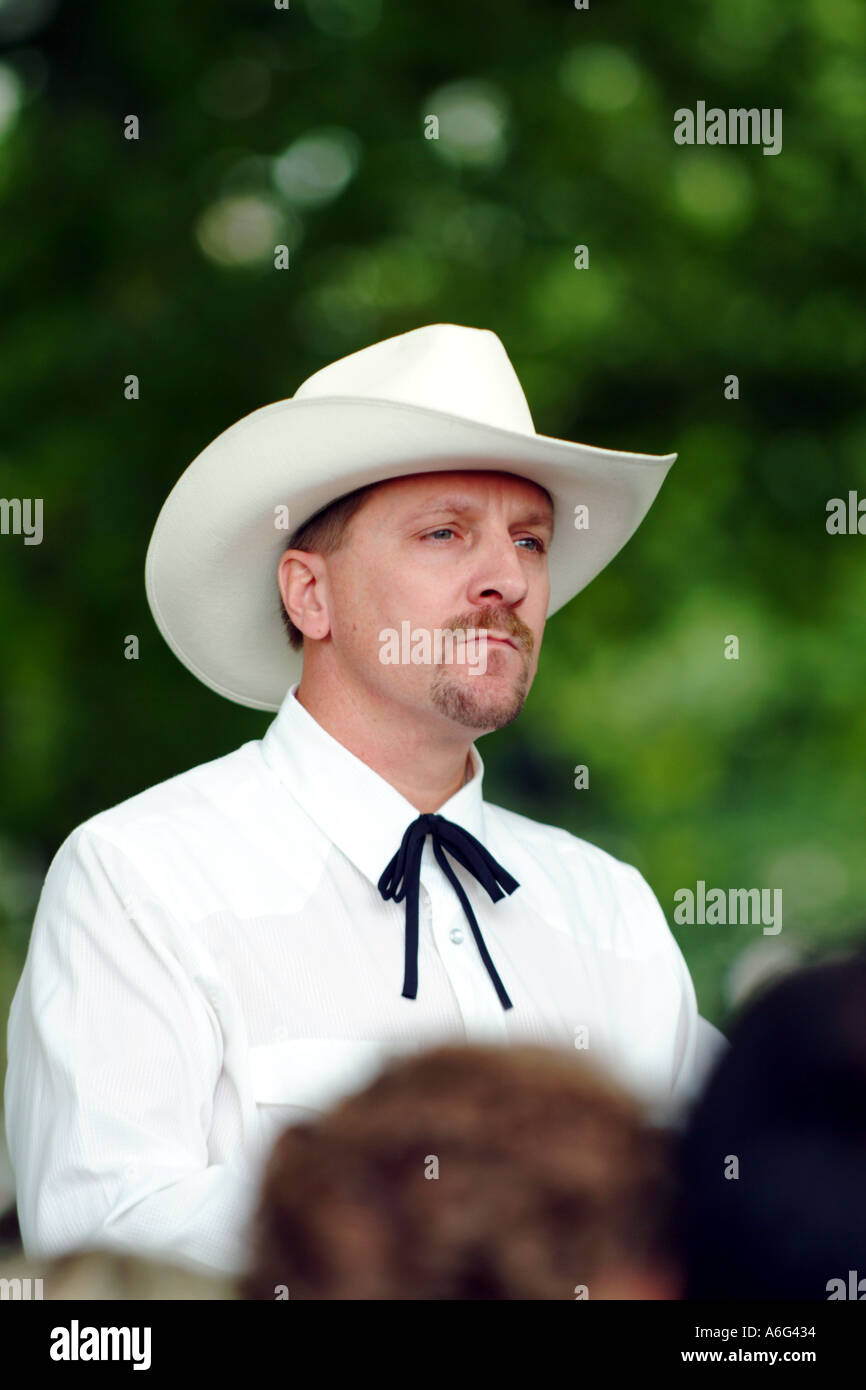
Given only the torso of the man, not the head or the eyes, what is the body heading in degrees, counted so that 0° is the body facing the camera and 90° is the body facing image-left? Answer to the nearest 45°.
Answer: approximately 315°
